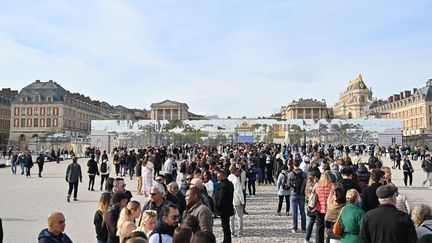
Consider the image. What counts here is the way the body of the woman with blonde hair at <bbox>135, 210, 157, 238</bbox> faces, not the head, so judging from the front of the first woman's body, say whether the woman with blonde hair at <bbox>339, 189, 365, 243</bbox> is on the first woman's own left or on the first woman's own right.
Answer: on the first woman's own left

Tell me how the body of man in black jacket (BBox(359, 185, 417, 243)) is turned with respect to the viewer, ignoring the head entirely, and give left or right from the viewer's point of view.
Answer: facing away from the viewer

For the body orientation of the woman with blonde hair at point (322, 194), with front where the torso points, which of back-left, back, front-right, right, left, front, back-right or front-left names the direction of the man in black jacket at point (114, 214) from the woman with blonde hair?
back-left

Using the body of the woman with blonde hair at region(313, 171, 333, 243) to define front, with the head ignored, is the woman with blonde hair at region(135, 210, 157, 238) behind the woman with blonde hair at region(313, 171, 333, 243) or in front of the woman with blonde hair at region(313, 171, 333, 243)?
behind

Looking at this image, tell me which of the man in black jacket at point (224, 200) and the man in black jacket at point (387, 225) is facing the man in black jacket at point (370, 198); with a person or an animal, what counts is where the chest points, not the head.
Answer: the man in black jacket at point (387, 225)
